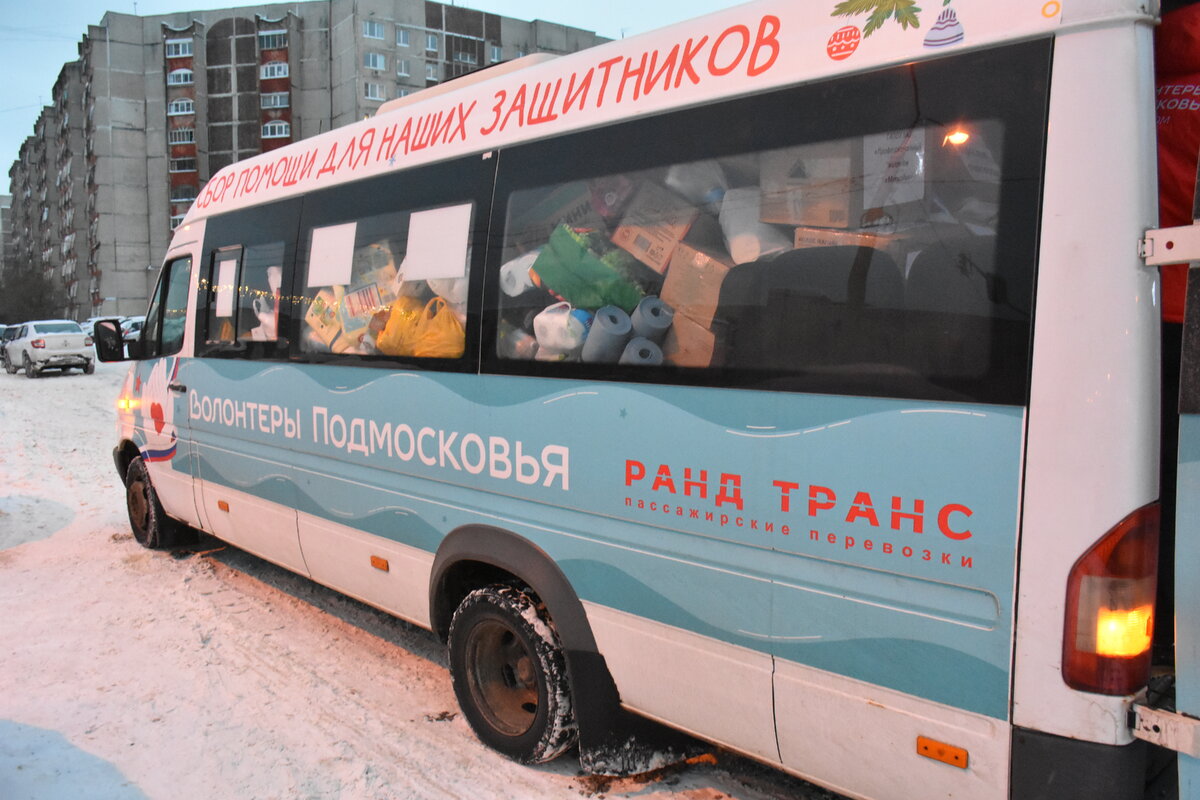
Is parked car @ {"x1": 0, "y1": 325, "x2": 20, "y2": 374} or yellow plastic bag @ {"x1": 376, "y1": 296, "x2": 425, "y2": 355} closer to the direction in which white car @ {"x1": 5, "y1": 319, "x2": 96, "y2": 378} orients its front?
the parked car

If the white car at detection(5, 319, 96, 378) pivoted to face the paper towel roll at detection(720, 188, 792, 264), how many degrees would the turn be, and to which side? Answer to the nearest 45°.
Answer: approximately 135° to its left

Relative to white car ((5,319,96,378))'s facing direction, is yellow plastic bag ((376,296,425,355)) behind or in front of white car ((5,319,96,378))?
behind

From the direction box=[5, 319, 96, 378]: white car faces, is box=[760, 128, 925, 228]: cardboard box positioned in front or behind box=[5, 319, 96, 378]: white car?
behind

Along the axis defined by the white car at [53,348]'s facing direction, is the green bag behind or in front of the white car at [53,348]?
behind

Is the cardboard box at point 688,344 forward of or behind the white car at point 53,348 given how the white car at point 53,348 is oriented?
behind

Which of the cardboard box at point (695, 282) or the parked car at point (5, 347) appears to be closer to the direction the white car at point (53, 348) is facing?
the parked car

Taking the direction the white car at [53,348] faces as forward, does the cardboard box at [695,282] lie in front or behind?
behind

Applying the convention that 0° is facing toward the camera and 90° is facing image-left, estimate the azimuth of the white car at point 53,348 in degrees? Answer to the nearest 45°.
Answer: approximately 135°

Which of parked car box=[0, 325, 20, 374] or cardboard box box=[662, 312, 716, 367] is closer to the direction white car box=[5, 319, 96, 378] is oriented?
the parked car
